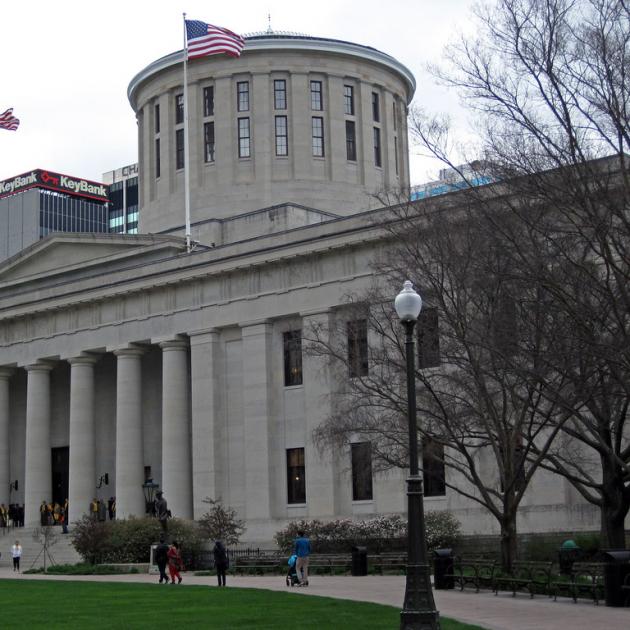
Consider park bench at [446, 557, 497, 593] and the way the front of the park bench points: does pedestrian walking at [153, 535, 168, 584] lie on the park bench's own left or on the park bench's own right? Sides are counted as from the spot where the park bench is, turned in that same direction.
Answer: on the park bench's own right

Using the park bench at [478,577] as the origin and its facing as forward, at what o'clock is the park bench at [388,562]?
the park bench at [388,562] is roughly at 4 o'clock from the park bench at [478,577].

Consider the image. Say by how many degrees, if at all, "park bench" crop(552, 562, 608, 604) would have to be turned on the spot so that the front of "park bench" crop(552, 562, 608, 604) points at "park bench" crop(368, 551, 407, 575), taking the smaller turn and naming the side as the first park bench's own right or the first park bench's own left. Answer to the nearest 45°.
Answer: approximately 90° to the first park bench's own right

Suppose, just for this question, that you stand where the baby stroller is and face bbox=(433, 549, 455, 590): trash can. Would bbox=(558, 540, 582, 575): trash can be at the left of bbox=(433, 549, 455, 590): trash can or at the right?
left

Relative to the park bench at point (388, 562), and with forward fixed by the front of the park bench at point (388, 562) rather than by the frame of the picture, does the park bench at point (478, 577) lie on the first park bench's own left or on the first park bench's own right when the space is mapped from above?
on the first park bench's own left

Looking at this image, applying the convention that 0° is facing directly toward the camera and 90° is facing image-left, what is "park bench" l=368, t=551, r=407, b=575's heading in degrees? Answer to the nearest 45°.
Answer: approximately 45°

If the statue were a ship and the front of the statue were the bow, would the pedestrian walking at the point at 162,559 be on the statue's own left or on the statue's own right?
on the statue's own left

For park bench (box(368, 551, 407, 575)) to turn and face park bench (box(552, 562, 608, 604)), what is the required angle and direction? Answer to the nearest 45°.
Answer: approximately 45° to its left

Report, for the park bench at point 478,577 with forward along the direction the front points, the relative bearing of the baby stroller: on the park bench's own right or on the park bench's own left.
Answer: on the park bench's own right

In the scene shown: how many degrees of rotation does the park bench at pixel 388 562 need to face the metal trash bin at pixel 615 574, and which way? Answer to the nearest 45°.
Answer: approximately 45° to its left
